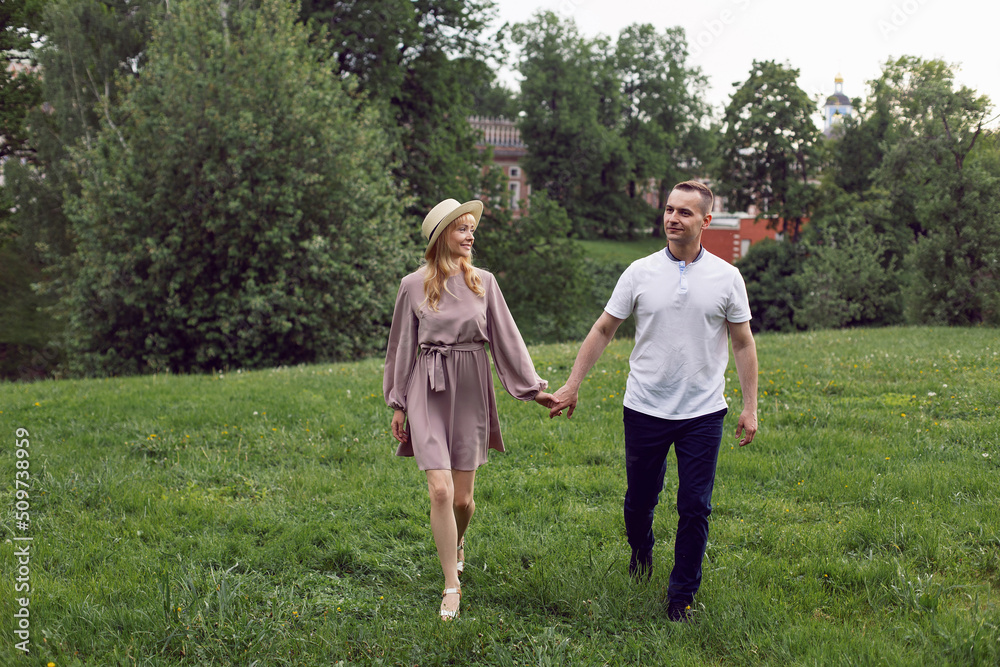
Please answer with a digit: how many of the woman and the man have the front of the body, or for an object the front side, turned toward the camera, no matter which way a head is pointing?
2

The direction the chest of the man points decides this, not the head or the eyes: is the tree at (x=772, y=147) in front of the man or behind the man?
behind

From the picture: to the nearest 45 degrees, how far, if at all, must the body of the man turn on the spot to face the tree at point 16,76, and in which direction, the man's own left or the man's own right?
approximately 135° to the man's own right

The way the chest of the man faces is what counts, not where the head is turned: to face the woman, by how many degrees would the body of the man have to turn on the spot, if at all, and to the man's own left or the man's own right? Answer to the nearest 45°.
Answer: approximately 90° to the man's own right

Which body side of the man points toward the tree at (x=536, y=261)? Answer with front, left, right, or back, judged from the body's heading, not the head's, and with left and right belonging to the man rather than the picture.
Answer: back

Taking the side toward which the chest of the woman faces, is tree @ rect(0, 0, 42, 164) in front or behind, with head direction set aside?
behind

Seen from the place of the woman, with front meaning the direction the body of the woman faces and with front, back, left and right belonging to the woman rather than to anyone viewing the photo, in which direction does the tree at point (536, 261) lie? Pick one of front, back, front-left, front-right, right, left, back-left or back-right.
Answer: back

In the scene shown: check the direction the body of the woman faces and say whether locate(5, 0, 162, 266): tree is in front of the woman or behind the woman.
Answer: behind

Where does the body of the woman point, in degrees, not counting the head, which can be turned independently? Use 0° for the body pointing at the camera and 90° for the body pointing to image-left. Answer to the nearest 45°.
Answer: approximately 0°
